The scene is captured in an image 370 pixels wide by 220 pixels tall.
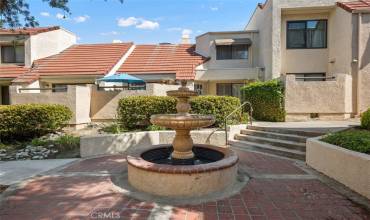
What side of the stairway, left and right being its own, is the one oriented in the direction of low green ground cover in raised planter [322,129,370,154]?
left

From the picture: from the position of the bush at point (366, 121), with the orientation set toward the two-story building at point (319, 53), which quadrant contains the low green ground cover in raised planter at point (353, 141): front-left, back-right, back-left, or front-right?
back-left

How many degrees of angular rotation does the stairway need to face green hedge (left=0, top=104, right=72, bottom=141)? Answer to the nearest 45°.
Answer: approximately 45° to its right

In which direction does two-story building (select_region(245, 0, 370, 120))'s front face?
toward the camera

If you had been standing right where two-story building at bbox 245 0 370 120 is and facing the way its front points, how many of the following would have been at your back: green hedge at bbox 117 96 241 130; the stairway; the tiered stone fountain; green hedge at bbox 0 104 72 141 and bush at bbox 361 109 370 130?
0

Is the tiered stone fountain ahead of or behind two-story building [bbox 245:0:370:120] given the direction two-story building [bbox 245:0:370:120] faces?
ahead

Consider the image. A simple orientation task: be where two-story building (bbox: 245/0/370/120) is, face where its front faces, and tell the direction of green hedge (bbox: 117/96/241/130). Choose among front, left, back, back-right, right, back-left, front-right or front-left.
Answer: front-right

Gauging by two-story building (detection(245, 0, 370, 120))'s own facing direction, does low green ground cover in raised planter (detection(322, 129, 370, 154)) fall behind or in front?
in front

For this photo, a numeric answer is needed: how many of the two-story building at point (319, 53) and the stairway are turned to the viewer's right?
0

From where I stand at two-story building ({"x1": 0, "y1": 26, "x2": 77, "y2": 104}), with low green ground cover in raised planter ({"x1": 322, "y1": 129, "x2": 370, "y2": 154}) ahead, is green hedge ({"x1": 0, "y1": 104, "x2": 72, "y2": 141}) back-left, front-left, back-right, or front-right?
front-right

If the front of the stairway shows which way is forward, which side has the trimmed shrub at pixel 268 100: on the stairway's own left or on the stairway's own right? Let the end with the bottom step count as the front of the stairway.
on the stairway's own right

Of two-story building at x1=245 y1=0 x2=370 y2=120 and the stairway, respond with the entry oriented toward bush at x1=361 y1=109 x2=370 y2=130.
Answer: the two-story building

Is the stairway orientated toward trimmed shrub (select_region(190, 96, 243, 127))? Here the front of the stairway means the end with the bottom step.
no

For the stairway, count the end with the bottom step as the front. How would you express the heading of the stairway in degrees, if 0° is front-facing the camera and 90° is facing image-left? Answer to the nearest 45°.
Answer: approximately 45°

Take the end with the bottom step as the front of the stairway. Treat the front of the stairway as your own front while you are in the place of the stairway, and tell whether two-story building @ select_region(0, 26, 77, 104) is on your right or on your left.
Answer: on your right

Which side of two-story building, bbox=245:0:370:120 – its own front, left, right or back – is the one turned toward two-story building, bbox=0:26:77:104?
right

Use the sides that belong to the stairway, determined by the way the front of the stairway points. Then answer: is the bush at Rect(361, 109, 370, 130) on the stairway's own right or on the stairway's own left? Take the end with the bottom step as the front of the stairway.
on the stairway's own left

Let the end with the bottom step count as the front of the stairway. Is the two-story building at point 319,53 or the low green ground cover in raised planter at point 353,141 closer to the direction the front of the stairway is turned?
the low green ground cover in raised planter
